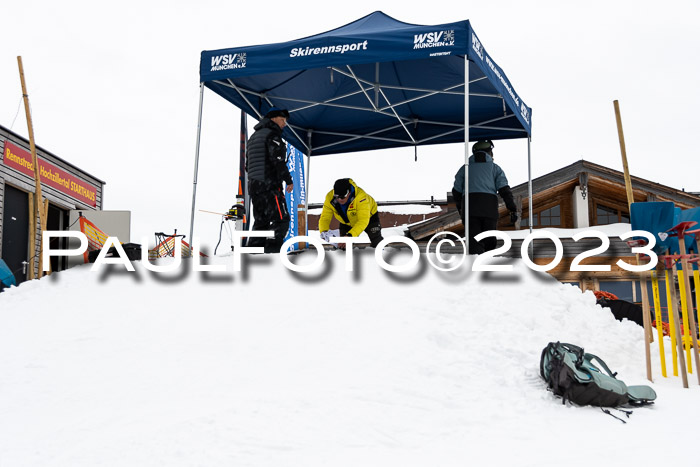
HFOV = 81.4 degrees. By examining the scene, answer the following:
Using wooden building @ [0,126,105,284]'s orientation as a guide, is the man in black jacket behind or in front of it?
in front

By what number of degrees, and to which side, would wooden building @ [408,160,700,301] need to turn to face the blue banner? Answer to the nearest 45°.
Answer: approximately 45° to its right

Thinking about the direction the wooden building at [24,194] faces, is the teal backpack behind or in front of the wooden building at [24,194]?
in front

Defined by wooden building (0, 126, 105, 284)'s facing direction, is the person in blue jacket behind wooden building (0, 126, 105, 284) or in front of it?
in front

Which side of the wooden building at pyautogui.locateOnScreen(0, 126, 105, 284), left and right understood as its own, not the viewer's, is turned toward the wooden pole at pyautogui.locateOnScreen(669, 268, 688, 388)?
front

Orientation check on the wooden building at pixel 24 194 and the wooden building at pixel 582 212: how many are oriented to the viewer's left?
0

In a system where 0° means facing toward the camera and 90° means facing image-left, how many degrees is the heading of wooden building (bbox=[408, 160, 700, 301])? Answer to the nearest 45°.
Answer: approximately 0°

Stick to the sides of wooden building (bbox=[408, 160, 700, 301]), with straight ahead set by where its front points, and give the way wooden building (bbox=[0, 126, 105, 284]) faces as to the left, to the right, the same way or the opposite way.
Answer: to the left

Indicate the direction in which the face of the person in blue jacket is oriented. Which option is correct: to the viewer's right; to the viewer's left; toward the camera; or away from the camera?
away from the camera

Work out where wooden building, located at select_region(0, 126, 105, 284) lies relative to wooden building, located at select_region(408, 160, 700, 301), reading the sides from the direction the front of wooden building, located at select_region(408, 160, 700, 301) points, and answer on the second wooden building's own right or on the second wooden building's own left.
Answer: on the second wooden building's own right

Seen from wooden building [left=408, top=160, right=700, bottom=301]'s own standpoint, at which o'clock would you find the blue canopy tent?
The blue canopy tent is roughly at 1 o'clock from the wooden building.
